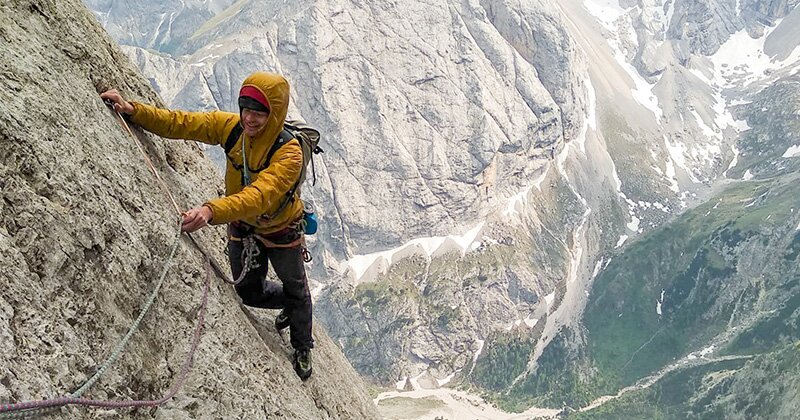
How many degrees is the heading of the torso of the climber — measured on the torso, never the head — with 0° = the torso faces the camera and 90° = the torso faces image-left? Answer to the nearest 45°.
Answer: approximately 45°

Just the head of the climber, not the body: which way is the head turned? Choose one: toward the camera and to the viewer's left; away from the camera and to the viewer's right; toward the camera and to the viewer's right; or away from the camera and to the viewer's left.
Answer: toward the camera and to the viewer's left
